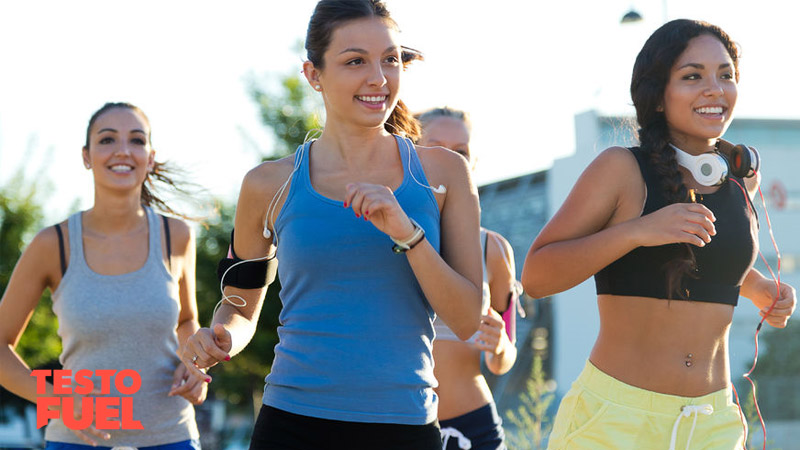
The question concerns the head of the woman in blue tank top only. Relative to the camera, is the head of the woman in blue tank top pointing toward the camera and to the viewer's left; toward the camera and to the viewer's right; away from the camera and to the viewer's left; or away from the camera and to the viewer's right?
toward the camera and to the viewer's right

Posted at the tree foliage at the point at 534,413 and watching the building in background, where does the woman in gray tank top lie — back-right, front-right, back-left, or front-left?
back-left

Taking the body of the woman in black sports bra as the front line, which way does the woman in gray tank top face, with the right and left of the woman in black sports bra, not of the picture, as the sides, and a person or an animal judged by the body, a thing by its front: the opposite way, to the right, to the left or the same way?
the same way

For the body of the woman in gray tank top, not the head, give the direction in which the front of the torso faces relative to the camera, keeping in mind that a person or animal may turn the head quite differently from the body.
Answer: toward the camera

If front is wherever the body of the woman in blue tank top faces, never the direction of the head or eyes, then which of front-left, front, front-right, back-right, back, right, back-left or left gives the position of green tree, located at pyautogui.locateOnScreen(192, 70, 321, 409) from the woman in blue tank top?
back

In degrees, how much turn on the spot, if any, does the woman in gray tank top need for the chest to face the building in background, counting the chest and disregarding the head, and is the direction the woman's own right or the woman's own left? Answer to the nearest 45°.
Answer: approximately 135° to the woman's own left

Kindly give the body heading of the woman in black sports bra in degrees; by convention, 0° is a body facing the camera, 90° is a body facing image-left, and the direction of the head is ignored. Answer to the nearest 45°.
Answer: approximately 315°

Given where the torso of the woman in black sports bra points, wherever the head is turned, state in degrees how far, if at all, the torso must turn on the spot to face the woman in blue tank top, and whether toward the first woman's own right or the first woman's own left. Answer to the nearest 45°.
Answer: approximately 90° to the first woman's own right

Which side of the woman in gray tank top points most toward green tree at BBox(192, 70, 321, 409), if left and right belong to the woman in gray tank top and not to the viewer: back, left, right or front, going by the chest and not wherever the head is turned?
back

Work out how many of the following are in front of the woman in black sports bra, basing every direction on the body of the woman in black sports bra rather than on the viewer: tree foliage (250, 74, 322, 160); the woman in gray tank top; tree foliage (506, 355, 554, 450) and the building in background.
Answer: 0

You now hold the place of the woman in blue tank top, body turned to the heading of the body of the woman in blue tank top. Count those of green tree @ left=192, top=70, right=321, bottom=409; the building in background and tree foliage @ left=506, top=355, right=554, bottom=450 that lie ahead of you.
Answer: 0

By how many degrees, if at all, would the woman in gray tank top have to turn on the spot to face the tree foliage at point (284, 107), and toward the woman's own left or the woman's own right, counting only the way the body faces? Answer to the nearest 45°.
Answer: approximately 180°

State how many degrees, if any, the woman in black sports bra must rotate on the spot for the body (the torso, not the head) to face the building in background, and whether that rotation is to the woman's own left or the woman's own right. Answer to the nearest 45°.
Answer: approximately 135° to the woman's own left

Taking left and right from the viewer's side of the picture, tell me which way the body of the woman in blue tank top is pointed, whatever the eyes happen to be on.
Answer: facing the viewer

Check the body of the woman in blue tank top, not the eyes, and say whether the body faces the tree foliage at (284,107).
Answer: no

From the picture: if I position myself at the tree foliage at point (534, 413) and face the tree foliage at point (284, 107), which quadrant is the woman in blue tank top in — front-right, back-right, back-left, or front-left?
back-left

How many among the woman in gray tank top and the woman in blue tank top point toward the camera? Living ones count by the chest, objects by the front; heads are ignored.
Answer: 2

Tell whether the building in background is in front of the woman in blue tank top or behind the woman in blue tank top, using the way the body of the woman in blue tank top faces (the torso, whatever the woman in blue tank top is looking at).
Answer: behind

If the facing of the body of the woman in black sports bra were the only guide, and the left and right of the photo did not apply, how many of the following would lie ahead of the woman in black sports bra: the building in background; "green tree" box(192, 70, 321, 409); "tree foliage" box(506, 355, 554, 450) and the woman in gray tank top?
0

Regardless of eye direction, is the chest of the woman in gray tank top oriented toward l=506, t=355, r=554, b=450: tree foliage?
no
